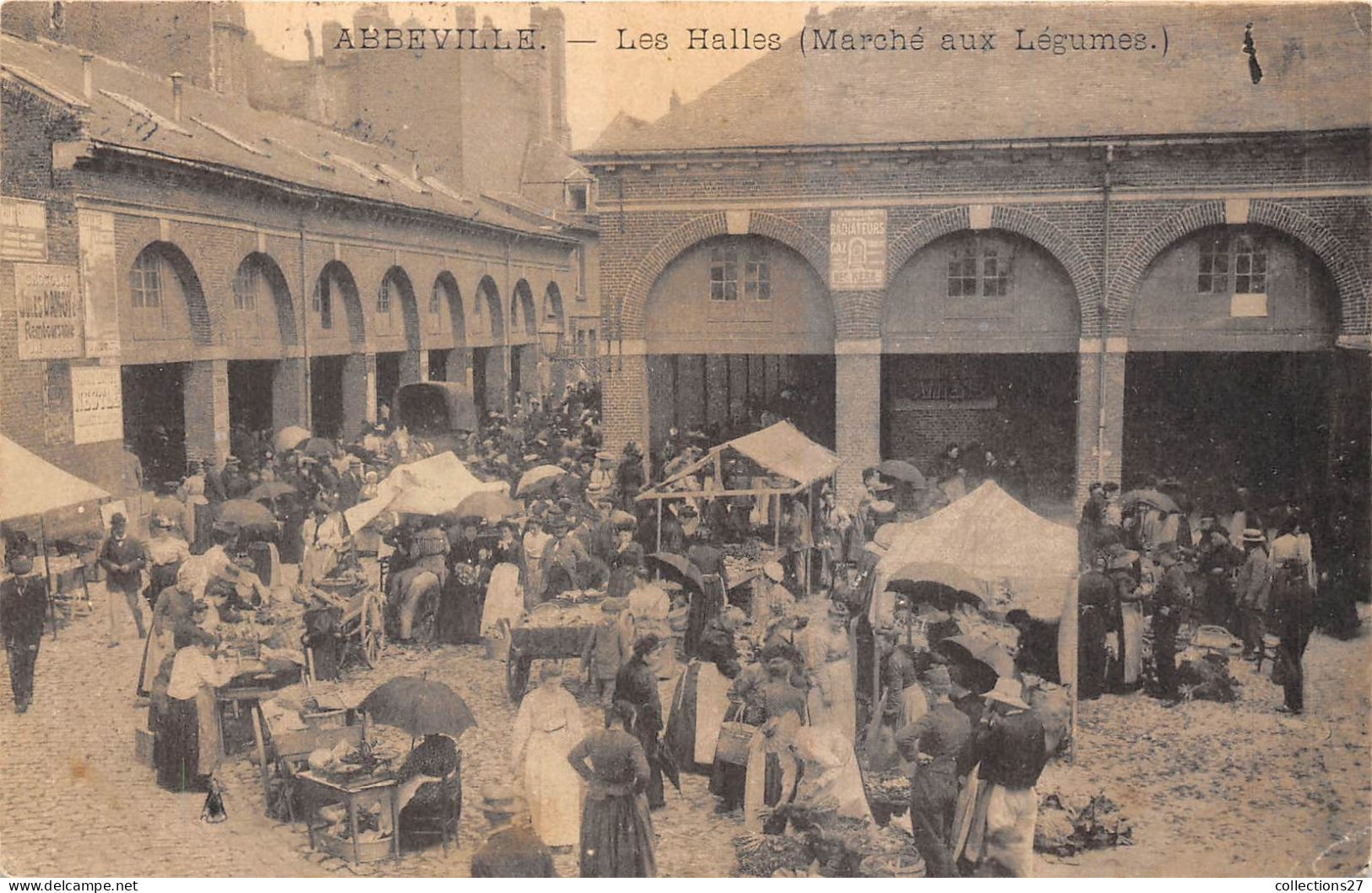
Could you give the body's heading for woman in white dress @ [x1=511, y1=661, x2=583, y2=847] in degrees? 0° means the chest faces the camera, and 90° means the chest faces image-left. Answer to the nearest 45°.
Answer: approximately 0°

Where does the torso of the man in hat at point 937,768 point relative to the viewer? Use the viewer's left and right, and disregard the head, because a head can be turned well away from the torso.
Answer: facing away from the viewer

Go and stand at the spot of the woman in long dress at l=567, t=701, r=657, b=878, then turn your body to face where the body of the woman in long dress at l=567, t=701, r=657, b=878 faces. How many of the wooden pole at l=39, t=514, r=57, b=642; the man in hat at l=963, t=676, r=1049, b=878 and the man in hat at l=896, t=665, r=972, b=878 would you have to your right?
2

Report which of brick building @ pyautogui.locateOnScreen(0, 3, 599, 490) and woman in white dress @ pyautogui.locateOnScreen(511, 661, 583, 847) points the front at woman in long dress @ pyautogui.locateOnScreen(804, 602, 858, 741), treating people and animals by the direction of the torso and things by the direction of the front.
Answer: the brick building

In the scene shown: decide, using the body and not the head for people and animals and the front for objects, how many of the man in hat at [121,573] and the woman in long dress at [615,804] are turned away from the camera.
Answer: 1

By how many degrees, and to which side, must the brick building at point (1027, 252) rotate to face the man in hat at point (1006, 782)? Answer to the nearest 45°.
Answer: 0° — it already faces them

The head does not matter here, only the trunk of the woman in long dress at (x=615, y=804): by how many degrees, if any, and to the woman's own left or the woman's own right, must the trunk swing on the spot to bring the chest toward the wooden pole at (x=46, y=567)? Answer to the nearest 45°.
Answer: approximately 45° to the woman's own left

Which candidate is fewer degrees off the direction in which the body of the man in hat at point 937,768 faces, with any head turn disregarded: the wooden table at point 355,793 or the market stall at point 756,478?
the market stall

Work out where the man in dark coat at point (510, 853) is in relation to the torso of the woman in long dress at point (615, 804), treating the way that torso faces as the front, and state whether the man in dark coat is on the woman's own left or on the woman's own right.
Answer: on the woman's own left

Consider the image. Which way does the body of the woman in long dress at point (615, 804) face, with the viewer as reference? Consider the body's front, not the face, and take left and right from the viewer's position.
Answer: facing away from the viewer

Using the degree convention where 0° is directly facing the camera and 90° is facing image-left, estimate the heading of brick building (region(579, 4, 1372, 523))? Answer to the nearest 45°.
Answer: approximately 0°
